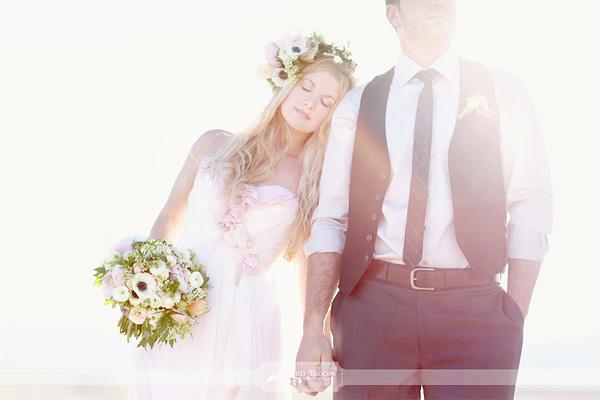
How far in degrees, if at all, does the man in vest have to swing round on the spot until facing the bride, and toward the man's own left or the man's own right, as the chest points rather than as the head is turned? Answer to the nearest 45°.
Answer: approximately 135° to the man's own right

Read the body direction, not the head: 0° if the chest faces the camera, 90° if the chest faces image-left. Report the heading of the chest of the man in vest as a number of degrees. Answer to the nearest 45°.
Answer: approximately 0°

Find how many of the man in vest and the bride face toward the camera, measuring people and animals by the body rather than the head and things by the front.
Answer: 2

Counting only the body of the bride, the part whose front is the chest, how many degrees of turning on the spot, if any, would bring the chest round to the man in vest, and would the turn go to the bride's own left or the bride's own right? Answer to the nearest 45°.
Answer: approximately 45° to the bride's own left
